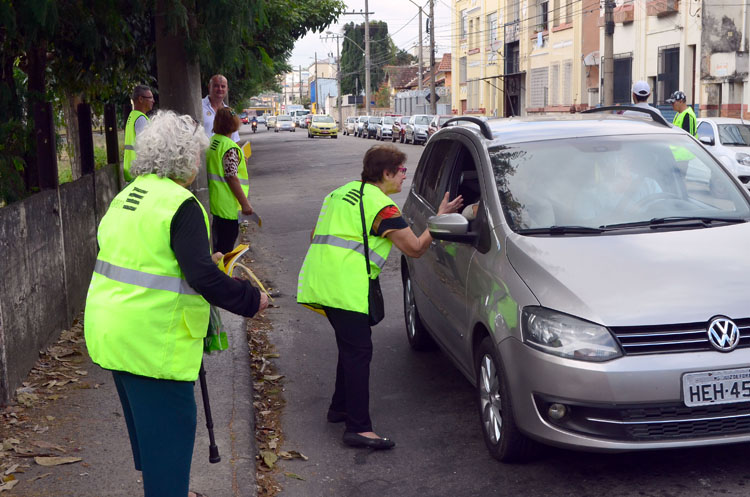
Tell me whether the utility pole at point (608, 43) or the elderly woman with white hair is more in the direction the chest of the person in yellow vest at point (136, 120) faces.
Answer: the utility pole

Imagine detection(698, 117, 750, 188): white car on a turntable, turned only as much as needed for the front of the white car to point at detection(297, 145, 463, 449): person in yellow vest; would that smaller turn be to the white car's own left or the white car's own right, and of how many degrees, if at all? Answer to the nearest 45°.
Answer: approximately 45° to the white car's own right

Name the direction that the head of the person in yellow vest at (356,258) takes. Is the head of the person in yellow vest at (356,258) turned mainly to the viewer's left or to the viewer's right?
to the viewer's right

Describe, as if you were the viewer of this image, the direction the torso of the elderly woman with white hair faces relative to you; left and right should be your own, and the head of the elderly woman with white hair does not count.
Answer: facing away from the viewer and to the right of the viewer

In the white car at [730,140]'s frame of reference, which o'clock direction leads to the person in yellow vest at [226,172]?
The person in yellow vest is roughly at 2 o'clock from the white car.

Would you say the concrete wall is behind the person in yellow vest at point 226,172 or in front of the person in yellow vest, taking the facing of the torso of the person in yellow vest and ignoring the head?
behind

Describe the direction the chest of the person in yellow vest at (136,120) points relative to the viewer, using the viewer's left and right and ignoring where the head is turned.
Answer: facing to the right of the viewer

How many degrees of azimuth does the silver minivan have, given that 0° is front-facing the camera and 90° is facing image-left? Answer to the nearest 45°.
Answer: approximately 315°

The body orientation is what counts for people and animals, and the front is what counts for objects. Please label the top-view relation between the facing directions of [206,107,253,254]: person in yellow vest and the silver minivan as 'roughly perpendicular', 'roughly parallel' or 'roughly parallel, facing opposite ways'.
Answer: roughly perpendicular

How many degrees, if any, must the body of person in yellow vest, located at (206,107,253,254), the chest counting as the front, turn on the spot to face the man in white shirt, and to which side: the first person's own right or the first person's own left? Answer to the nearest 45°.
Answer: approximately 45° to the first person's own left
